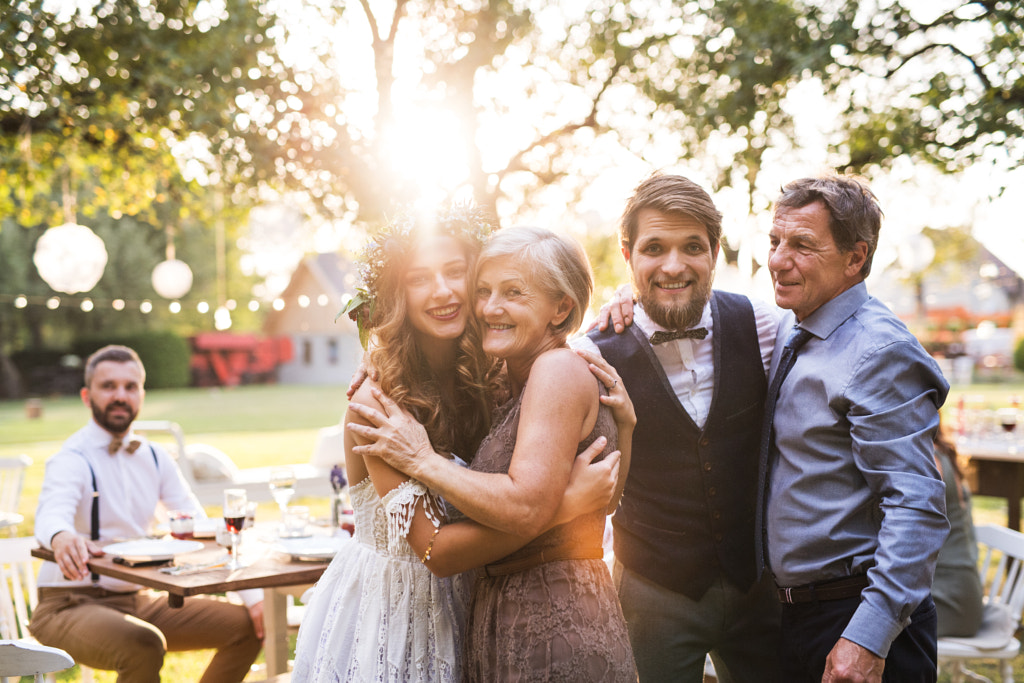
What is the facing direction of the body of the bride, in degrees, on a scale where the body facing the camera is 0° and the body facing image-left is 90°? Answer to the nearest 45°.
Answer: approximately 315°

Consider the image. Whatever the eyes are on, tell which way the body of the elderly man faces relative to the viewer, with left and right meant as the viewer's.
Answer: facing the viewer and to the left of the viewer

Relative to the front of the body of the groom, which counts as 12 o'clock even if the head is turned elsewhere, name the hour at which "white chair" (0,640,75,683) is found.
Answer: The white chair is roughly at 2 o'clock from the groom.

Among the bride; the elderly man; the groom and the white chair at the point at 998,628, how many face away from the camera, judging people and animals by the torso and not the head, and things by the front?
0

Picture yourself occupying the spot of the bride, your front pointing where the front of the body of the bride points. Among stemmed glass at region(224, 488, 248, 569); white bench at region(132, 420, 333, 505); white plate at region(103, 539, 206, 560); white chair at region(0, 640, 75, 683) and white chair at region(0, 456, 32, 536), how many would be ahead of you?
0

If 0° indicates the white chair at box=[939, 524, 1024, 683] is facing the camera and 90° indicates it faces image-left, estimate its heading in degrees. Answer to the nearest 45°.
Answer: approximately 45°

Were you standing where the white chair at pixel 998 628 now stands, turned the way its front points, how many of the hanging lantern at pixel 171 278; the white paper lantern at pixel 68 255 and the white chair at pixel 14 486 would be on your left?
0

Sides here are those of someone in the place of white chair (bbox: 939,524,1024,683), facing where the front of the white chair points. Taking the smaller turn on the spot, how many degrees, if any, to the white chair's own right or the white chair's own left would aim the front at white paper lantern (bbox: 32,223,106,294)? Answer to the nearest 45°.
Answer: approximately 45° to the white chair's own right

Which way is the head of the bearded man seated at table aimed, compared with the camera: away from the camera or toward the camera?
toward the camera

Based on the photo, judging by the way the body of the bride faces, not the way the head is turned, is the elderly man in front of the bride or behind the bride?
in front

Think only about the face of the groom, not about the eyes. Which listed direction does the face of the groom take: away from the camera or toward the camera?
toward the camera

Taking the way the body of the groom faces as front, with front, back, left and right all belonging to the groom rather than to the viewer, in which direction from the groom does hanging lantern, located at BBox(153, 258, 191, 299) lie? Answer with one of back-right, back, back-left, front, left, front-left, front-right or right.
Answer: back-right

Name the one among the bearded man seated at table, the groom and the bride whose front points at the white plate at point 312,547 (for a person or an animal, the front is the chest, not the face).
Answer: the bearded man seated at table

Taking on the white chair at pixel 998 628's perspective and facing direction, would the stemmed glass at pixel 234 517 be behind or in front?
in front

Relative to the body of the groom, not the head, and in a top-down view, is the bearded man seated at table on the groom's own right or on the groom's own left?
on the groom's own right

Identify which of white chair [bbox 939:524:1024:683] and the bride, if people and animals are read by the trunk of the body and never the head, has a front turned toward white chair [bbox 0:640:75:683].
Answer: white chair [bbox 939:524:1024:683]

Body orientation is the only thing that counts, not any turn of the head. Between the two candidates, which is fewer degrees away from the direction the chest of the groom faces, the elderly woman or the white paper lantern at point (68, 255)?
the elderly woman

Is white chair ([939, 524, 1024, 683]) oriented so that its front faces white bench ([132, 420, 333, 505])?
no

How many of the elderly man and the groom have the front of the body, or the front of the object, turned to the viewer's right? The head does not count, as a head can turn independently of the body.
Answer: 0

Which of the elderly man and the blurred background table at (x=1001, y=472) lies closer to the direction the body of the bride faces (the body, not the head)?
the elderly man

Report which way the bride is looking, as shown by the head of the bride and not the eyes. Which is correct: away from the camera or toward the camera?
toward the camera
